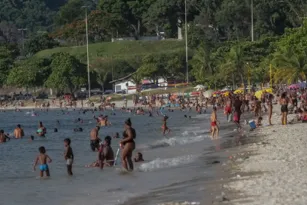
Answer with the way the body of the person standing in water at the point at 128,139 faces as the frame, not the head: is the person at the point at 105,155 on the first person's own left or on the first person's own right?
on the first person's own right

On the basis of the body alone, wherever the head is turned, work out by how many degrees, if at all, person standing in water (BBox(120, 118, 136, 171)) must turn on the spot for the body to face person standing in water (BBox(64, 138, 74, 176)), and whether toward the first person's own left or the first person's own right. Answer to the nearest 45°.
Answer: approximately 45° to the first person's own right
